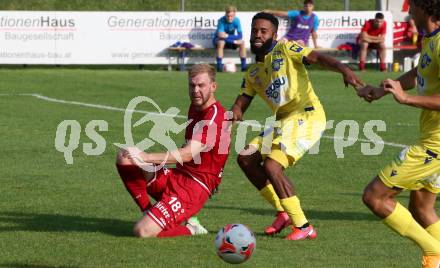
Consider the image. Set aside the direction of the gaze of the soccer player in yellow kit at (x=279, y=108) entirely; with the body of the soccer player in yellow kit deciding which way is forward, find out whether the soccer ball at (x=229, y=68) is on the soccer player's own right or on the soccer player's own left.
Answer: on the soccer player's own right

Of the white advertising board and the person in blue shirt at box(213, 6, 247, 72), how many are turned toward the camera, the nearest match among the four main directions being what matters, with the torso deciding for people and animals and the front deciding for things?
2

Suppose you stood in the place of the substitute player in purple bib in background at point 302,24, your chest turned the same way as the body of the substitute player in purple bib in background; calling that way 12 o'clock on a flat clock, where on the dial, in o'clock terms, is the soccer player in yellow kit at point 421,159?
The soccer player in yellow kit is roughly at 12 o'clock from the substitute player in purple bib in background.

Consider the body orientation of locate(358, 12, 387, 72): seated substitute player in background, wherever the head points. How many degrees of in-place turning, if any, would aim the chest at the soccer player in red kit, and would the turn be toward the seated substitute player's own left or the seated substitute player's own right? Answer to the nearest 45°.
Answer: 0° — they already face them

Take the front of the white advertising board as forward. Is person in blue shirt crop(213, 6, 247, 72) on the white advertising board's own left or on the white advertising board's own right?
on the white advertising board's own left

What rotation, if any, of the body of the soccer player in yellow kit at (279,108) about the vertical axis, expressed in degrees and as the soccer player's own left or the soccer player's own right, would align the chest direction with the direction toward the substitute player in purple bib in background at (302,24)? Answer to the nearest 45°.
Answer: approximately 135° to the soccer player's own right

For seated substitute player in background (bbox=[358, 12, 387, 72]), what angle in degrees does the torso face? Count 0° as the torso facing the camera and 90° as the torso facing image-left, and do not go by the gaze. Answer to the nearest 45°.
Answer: approximately 0°

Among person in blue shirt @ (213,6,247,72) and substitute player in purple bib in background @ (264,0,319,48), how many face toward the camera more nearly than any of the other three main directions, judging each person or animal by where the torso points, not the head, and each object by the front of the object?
2

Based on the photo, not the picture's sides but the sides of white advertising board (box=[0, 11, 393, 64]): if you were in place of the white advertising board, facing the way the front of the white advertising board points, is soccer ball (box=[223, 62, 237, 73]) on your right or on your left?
on your left
